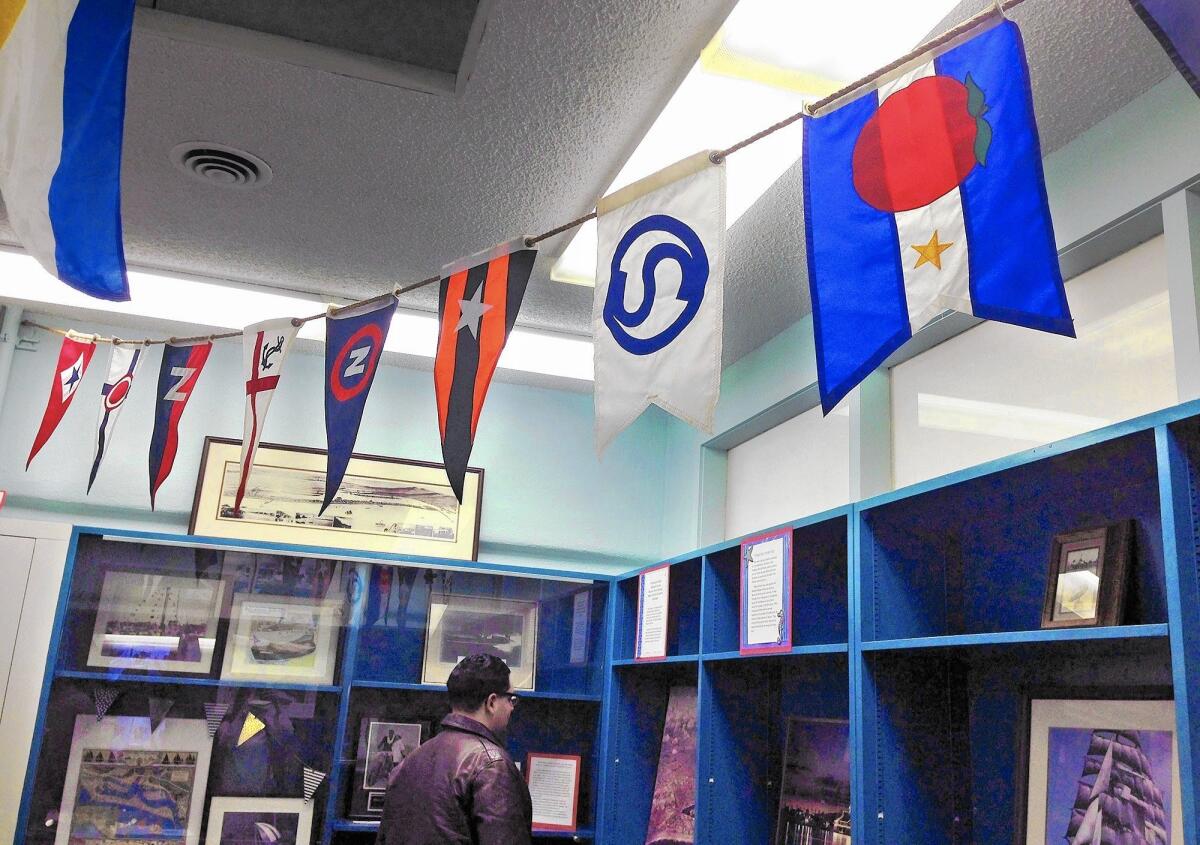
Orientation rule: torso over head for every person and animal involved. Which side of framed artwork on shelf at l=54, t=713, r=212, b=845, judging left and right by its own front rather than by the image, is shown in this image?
front

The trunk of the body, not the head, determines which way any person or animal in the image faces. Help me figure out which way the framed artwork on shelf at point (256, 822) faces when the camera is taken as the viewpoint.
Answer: facing the viewer

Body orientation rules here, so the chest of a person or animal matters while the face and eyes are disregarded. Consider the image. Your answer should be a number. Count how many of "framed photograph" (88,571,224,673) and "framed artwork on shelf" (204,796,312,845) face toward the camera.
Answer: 2

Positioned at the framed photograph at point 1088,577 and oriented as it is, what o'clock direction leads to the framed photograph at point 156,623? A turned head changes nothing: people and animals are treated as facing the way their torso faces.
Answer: the framed photograph at point 156,623 is roughly at 2 o'clock from the framed photograph at point 1088,577.

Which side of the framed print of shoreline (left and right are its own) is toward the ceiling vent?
front

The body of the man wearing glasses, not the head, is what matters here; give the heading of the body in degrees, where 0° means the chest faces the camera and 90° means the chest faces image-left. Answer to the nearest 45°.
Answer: approximately 225°

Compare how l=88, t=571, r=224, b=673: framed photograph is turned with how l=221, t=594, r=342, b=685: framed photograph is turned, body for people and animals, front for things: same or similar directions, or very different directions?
same or similar directions

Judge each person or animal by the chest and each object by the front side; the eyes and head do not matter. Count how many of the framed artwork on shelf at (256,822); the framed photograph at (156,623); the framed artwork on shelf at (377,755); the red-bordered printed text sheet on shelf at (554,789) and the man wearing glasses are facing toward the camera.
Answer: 4

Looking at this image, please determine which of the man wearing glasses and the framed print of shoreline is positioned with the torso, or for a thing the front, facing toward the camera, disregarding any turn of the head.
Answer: the framed print of shoreline

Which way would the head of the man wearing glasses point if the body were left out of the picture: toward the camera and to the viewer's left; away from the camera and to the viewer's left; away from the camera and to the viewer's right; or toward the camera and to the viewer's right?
away from the camera and to the viewer's right

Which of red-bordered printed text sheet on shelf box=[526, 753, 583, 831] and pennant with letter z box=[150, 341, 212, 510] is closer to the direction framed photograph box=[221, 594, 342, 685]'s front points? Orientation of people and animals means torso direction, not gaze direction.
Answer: the pennant with letter z

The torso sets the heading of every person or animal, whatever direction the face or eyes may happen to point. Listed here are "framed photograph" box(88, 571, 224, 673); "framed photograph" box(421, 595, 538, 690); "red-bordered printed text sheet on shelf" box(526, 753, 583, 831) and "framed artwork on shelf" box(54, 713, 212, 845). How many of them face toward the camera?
4

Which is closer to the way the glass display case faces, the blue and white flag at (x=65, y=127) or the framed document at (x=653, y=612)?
the blue and white flag

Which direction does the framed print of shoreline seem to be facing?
toward the camera

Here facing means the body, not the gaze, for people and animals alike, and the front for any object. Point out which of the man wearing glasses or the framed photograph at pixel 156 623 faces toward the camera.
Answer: the framed photograph

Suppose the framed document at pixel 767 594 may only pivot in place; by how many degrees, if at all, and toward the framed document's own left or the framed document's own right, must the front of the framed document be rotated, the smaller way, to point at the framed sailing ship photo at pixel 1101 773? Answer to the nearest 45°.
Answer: approximately 90° to the framed document's own left

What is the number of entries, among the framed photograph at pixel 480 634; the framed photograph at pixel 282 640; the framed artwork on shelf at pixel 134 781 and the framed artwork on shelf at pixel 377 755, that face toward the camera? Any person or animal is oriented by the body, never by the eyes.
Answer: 4
